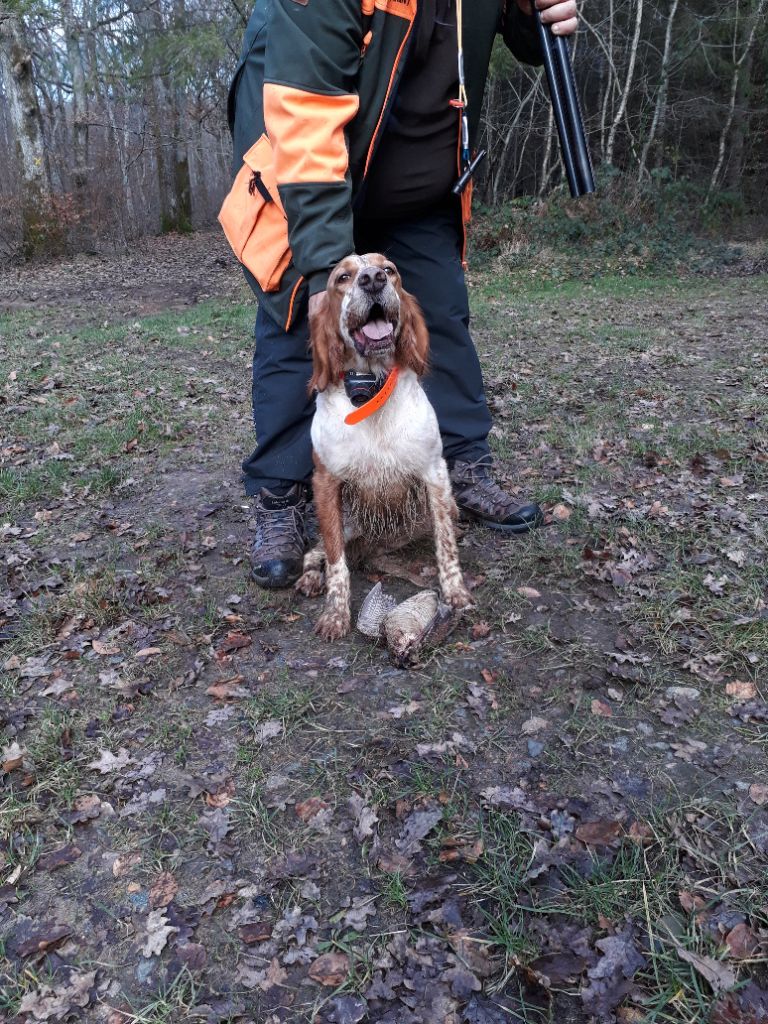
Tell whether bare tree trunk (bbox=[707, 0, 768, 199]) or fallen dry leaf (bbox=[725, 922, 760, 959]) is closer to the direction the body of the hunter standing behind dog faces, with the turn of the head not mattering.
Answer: the fallen dry leaf

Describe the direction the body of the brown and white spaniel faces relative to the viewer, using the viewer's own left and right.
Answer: facing the viewer

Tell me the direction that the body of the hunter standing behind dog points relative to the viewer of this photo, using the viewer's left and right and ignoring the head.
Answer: facing the viewer and to the right of the viewer

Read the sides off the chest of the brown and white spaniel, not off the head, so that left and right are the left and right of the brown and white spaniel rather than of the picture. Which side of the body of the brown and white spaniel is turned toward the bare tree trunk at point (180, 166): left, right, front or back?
back

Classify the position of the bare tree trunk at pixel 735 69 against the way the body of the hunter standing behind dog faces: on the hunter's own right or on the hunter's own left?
on the hunter's own left

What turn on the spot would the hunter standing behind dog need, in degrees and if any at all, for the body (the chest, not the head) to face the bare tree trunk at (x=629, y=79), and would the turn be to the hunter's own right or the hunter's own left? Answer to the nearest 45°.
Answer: approximately 135° to the hunter's own left

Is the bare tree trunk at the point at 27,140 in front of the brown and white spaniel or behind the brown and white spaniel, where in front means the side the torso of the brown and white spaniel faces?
behind

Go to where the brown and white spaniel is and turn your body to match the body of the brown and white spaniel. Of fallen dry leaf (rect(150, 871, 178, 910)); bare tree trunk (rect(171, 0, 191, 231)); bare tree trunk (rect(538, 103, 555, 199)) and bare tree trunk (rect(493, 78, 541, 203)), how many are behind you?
3

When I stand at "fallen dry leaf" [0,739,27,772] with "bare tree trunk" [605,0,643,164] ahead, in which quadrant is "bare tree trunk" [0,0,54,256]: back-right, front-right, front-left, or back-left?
front-left

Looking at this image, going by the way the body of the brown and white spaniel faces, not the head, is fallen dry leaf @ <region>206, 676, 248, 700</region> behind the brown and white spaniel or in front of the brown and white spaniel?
in front

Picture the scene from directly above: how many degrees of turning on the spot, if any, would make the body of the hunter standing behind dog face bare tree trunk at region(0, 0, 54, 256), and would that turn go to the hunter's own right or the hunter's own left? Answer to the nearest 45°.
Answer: approximately 180°

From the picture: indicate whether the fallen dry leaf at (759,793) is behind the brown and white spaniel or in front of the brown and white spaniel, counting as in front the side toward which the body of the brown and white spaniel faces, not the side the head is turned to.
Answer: in front

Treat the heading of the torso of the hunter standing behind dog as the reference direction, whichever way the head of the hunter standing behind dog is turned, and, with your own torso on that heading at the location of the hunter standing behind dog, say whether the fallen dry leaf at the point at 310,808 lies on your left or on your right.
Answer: on your right

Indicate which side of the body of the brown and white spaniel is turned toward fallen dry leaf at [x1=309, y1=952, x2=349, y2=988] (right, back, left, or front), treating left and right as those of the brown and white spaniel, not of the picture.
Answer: front

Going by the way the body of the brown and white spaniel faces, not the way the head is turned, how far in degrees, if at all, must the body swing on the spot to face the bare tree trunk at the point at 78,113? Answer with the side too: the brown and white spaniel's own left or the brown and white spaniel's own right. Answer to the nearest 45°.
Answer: approximately 180°
